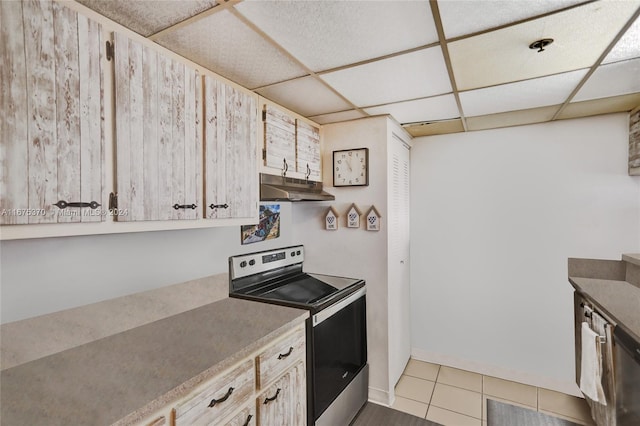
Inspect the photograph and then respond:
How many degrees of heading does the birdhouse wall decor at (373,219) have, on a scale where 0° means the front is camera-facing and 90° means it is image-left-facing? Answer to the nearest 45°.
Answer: approximately 0°

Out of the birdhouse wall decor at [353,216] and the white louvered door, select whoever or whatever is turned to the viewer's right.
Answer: the white louvered door

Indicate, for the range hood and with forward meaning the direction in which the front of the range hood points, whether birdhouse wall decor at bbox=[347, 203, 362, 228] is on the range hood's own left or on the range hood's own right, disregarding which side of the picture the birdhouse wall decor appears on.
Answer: on the range hood's own left

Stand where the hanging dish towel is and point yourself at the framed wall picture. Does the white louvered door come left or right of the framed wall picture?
right

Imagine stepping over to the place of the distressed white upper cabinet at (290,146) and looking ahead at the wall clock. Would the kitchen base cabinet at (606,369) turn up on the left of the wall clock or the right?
right

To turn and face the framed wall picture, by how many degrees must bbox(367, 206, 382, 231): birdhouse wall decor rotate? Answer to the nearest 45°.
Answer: approximately 90° to its right

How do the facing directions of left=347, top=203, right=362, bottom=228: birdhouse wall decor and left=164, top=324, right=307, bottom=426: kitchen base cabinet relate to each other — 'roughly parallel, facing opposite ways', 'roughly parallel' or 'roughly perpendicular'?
roughly perpendicular

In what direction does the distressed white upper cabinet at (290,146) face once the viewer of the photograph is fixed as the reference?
facing the viewer and to the right of the viewer

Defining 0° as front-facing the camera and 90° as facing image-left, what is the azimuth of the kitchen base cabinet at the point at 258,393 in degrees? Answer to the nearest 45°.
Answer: approximately 315°

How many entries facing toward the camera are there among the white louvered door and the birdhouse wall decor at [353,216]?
1

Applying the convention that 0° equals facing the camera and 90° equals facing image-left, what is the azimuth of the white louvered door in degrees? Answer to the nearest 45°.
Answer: approximately 270°

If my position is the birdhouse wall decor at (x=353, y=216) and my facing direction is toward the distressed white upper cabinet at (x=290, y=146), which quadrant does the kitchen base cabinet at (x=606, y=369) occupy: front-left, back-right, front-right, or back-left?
back-left

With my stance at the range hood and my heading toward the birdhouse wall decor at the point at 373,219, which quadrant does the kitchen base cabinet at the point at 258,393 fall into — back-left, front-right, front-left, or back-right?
back-right

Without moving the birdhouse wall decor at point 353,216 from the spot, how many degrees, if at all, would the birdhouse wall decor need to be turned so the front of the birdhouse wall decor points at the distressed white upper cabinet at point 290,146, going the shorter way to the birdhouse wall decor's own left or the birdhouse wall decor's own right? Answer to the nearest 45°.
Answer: approximately 45° to the birdhouse wall decor's own right

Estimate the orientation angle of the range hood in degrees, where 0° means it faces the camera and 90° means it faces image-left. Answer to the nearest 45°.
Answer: approximately 315°

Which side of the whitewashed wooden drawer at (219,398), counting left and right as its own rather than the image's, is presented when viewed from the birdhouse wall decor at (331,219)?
left
